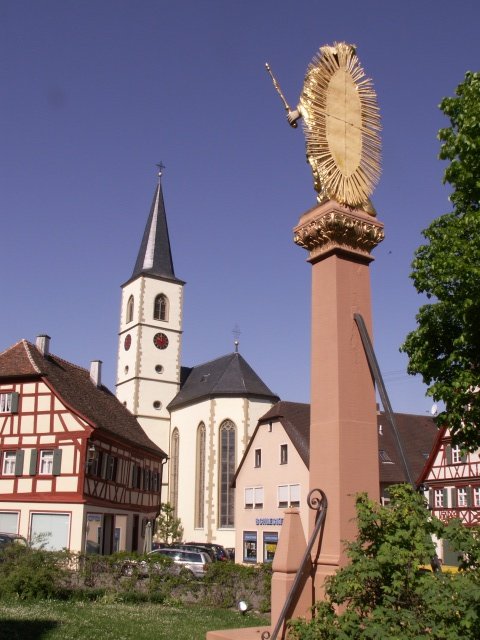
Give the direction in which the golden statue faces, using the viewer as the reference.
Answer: facing away from the viewer and to the left of the viewer

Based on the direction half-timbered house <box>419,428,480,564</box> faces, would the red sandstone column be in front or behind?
in front

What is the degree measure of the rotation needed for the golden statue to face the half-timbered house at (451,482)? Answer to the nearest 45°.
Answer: approximately 45° to its right

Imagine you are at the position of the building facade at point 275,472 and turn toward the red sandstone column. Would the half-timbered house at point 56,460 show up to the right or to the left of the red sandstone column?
right

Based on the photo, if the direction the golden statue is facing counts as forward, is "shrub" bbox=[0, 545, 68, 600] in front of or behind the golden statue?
in front

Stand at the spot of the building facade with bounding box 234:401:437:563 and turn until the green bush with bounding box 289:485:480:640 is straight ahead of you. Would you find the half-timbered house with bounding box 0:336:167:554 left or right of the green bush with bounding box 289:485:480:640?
right

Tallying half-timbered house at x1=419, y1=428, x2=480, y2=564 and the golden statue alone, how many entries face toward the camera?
1

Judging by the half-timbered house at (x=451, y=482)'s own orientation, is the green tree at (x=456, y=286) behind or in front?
in front

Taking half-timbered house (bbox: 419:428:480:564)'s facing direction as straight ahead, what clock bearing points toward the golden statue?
The golden statue is roughly at 12 o'clock from the half-timbered house.

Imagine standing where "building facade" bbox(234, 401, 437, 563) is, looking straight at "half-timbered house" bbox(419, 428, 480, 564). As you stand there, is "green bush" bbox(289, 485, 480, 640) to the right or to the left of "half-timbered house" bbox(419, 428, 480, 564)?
right

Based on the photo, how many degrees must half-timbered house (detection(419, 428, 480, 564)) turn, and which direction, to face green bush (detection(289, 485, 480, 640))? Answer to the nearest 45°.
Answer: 0° — it already faces it

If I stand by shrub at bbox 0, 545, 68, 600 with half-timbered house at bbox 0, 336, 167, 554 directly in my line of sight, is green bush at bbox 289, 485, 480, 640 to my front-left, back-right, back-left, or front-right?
back-right
